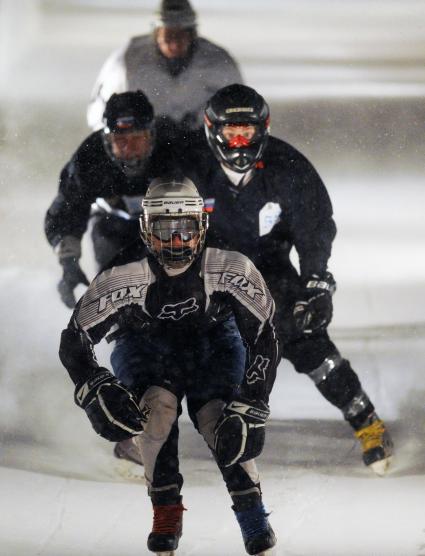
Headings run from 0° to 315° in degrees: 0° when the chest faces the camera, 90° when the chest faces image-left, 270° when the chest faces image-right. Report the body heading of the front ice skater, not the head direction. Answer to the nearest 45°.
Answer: approximately 0°
